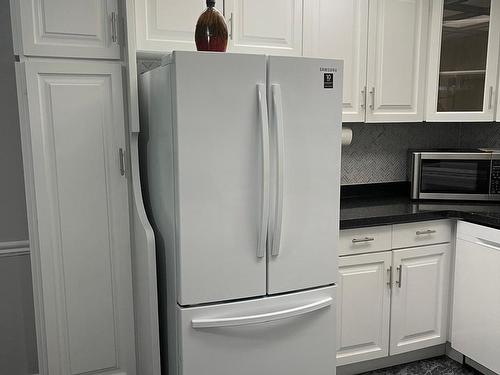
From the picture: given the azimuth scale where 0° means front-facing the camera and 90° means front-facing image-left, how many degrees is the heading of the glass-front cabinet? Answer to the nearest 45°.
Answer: approximately 0°

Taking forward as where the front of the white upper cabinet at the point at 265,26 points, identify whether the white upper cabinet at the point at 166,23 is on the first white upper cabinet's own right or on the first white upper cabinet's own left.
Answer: on the first white upper cabinet's own right

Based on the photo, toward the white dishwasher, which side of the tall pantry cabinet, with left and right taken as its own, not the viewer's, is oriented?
left

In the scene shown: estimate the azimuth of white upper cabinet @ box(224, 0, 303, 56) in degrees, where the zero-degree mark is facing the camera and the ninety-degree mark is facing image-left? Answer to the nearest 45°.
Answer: approximately 0°

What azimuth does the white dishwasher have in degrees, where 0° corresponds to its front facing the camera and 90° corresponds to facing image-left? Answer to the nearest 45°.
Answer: approximately 45°
